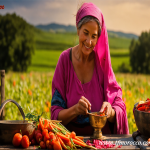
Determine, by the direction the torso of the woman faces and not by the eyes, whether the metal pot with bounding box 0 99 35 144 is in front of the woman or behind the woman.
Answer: in front

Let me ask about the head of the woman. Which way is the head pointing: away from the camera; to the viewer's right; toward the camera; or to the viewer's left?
toward the camera

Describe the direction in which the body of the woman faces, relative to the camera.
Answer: toward the camera

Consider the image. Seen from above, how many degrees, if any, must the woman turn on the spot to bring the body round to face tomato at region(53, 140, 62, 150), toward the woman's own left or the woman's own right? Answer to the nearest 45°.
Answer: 0° — they already face it

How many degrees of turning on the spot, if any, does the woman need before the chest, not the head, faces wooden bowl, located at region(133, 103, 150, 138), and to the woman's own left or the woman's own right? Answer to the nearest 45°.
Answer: approximately 45° to the woman's own left

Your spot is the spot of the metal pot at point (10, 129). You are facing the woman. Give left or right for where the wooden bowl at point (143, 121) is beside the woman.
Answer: right

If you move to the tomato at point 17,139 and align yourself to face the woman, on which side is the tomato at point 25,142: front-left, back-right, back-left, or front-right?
front-right

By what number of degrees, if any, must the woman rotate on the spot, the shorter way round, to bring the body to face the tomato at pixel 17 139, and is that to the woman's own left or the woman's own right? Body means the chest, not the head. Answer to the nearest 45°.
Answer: approximately 45° to the woman's own right
